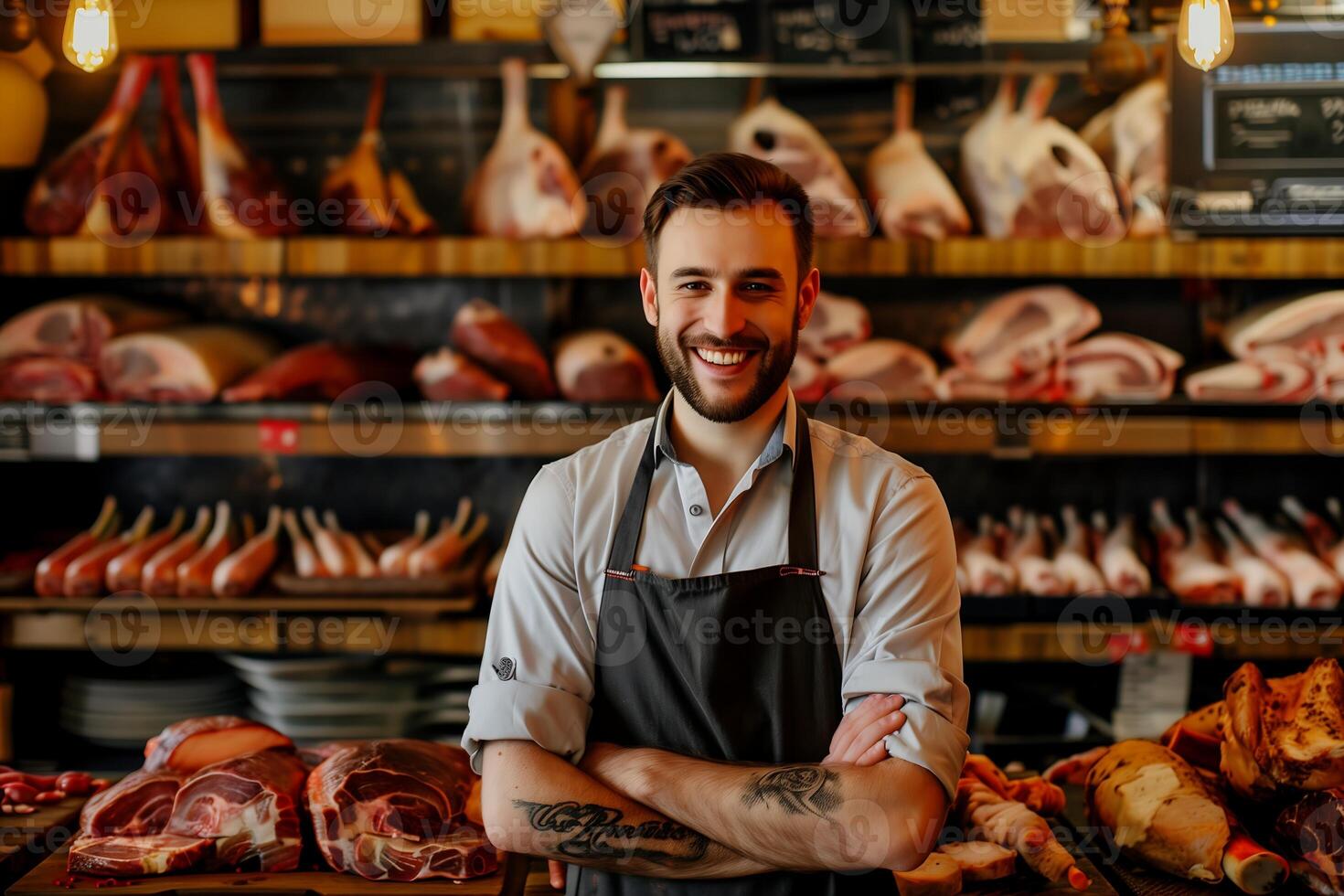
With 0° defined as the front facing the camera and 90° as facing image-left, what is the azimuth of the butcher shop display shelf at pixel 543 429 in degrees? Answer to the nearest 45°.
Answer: approximately 0°

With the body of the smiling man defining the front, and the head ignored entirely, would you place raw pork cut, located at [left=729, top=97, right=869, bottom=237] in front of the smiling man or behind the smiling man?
behind

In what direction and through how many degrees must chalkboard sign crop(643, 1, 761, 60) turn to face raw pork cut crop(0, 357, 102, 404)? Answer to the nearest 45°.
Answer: approximately 90° to its right

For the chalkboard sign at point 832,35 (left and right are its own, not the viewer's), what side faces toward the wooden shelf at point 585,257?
right

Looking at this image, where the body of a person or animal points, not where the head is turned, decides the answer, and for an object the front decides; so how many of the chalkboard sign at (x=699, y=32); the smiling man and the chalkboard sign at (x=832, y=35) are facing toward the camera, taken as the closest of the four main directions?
3

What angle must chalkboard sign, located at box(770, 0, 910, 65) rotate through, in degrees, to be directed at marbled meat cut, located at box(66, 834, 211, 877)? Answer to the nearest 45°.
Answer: approximately 45° to its right

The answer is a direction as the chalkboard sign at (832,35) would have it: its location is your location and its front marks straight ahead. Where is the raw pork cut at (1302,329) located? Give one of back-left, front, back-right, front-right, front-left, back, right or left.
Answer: left
